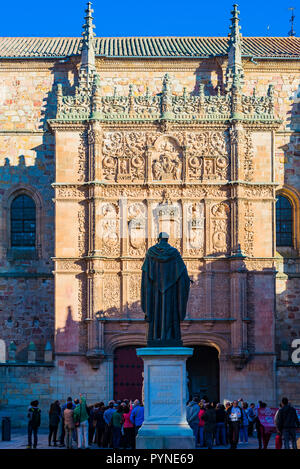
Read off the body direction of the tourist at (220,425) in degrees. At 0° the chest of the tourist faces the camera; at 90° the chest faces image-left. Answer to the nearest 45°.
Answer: approximately 180°

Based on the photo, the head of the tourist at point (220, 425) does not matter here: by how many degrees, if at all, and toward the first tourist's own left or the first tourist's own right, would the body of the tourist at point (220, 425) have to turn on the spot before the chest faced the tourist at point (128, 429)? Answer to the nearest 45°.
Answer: approximately 135° to the first tourist's own left

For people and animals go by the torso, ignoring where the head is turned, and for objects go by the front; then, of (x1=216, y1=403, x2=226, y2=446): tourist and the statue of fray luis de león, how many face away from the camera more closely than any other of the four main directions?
2

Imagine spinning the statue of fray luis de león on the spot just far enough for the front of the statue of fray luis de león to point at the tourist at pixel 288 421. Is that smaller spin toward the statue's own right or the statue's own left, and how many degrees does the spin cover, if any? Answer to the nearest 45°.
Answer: approximately 45° to the statue's own right
